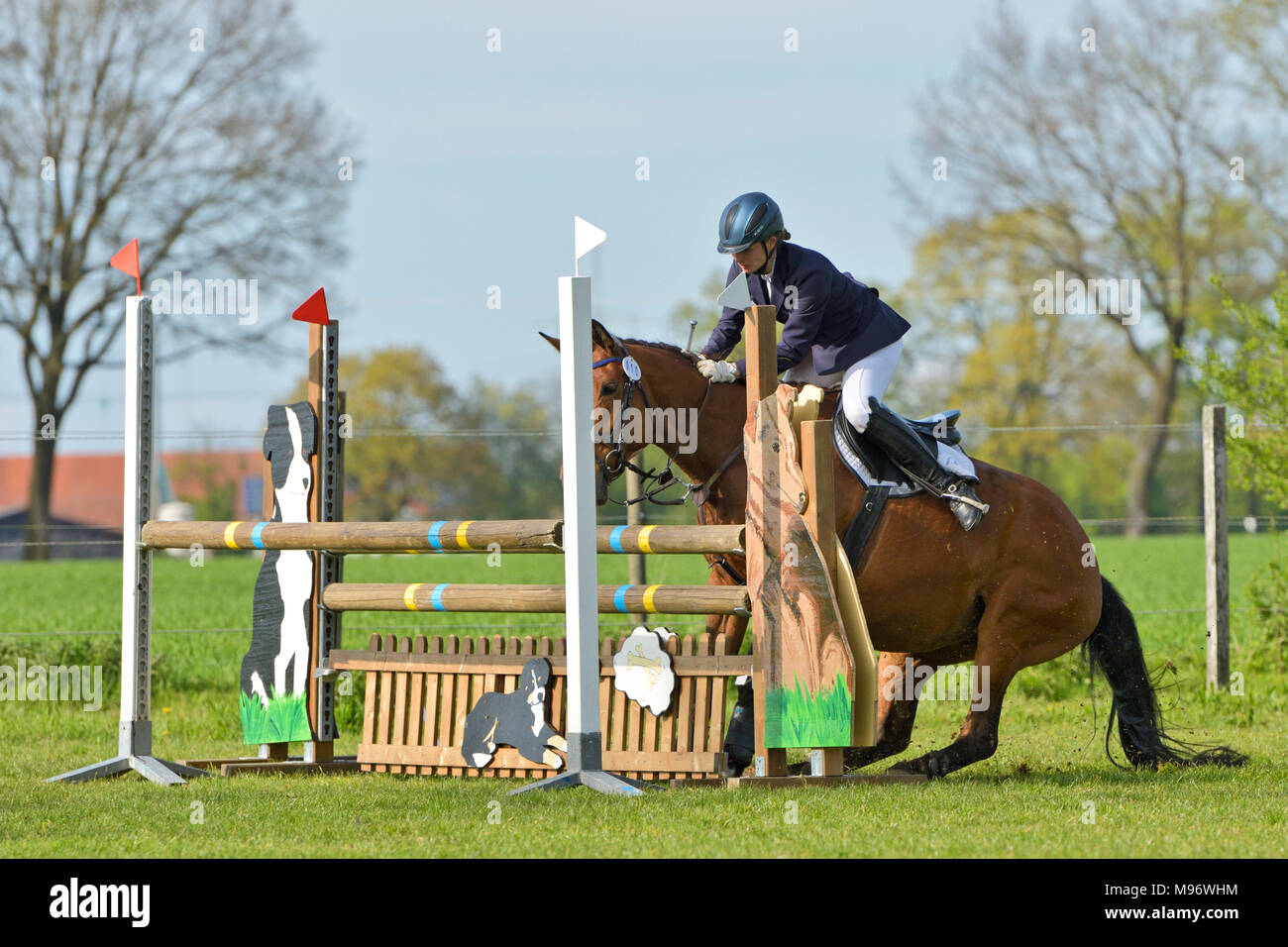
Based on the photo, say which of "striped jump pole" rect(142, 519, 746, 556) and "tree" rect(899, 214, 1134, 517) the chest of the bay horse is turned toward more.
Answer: the striped jump pole

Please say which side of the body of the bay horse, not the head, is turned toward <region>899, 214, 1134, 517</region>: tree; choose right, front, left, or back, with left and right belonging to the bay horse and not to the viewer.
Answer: right

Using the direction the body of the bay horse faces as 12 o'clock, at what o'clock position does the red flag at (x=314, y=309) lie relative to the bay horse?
The red flag is roughly at 12 o'clock from the bay horse.

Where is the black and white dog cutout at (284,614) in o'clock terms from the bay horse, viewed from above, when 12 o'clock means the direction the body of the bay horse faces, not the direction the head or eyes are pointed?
The black and white dog cutout is roughly at 12 o'clock from the bay horse.

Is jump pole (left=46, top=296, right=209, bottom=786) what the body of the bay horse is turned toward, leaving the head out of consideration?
yes

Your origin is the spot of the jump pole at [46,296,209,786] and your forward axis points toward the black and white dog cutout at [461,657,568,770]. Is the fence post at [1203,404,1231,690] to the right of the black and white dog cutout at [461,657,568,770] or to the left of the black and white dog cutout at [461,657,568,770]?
left

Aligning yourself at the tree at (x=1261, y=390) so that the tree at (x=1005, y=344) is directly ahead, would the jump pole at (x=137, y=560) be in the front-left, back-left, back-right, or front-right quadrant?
back-left

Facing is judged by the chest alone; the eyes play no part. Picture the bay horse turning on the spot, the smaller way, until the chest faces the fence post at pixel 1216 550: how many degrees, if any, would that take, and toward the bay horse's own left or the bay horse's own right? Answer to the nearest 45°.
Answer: approximately 135° to the bay horse's own right

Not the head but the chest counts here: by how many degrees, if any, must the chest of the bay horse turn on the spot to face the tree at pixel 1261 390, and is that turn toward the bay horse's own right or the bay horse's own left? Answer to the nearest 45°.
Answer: approximately 135° to the bay horse's own right

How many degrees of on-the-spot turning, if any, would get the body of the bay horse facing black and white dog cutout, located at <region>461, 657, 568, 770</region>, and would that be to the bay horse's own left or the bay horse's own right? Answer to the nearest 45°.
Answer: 0° — it already faces it

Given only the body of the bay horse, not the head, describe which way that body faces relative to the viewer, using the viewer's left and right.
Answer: facing to the left of the viewer
